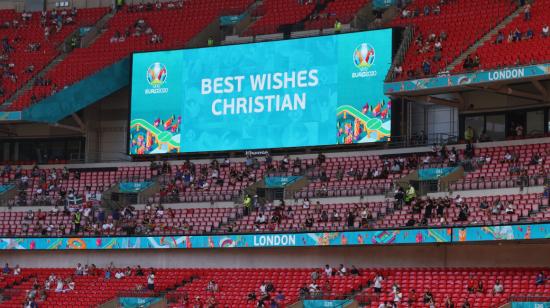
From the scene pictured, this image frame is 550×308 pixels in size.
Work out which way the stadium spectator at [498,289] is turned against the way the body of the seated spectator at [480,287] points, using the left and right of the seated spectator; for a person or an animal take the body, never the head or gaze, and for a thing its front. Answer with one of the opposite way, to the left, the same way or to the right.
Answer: the same way

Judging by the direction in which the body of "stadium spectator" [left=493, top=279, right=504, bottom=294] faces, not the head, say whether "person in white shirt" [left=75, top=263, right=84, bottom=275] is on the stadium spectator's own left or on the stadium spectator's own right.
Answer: on the stadium spectator's own right

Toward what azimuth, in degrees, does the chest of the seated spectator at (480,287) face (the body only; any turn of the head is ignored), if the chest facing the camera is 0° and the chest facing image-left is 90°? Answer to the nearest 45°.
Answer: approximately 0°

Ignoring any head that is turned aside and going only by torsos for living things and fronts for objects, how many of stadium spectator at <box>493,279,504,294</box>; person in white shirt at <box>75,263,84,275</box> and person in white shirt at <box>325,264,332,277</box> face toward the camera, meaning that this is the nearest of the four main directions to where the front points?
3

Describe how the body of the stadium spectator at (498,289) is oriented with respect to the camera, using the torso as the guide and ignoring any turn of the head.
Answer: toward the camera

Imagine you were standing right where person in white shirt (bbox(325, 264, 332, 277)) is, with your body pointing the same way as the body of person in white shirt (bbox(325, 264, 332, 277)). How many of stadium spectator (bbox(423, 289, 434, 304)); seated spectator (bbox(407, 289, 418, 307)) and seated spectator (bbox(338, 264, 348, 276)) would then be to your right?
0

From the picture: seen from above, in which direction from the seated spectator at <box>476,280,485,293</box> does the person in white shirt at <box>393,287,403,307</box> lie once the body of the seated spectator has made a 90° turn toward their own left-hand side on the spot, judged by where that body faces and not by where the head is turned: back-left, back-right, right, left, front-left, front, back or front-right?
back

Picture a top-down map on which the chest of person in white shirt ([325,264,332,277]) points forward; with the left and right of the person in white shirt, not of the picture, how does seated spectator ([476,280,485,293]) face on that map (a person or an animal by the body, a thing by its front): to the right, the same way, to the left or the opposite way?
the same way

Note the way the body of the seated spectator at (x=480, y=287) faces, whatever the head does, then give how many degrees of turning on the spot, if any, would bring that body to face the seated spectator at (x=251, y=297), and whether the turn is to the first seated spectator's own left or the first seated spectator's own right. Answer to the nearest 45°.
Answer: approximately 90° to the first seated spectator's own right

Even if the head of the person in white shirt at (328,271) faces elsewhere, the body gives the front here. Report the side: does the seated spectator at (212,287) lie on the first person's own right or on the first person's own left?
on the first person's own right

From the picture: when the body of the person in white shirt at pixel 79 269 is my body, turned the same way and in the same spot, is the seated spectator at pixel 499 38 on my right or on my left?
on my left

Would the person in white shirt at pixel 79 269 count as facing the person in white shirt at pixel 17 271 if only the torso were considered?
no

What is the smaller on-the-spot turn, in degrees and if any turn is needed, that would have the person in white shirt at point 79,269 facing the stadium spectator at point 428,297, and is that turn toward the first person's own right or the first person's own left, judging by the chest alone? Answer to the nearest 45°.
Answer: approximately 45° to the first person's own left

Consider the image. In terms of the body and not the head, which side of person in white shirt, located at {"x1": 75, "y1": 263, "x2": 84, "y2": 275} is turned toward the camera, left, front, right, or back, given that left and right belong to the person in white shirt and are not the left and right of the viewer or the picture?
front
